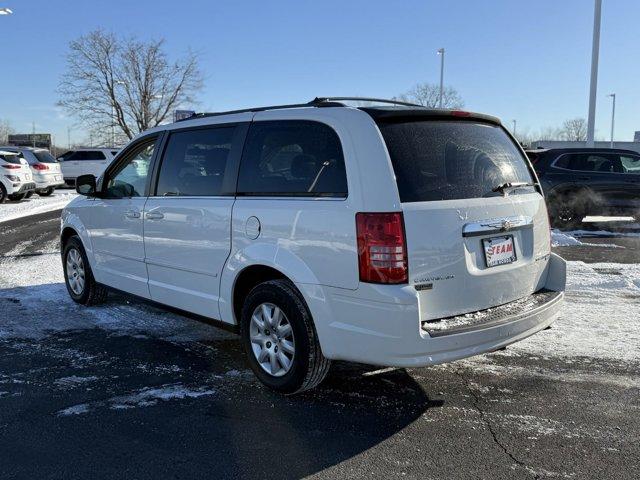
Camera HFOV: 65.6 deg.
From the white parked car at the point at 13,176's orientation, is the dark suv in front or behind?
behind

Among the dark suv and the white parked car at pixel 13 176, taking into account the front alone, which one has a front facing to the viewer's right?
the dark suv

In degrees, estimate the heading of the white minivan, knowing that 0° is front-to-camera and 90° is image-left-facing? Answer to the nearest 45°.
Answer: approximately 135°

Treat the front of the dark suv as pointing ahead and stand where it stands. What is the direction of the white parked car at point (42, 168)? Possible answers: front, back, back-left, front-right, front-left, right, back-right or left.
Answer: back

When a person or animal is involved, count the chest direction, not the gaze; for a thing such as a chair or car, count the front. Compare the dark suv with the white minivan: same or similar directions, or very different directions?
very different directions

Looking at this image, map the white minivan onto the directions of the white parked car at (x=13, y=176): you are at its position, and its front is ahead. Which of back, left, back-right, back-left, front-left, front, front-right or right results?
back-left

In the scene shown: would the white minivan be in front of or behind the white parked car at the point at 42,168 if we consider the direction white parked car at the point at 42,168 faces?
behind

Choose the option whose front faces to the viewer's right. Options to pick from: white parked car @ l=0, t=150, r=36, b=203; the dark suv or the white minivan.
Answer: the dark suv

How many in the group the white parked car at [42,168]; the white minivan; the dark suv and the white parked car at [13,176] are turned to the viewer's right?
1

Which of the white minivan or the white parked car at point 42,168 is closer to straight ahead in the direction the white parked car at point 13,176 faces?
the white parked car

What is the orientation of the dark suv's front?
to the viewer's right
